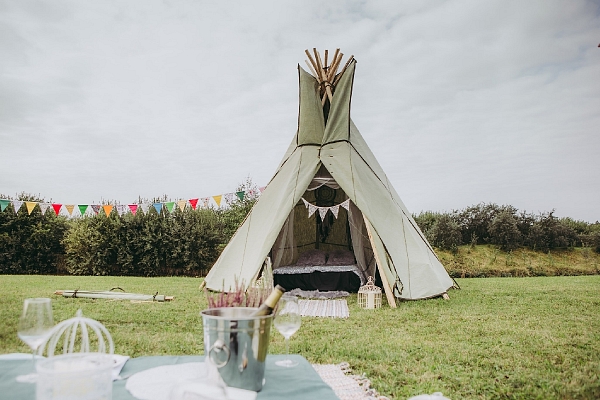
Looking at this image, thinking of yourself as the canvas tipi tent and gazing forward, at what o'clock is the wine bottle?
The wine bottle is roughly at 12 o'clock from the canvas tipi tent.

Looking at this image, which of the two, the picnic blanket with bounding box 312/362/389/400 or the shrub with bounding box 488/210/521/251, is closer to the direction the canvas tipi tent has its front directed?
the picnic blanket

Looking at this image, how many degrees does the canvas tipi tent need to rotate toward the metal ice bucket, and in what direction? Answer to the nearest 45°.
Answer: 0° — it already faces it

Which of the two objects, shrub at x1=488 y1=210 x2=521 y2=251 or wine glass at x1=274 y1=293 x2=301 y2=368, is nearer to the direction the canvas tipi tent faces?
the wine glass

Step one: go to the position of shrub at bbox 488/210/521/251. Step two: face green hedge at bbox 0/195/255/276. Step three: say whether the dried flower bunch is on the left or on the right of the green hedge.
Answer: left

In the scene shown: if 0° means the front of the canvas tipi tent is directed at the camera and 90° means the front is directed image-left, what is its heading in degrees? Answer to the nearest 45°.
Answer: approximately 0°

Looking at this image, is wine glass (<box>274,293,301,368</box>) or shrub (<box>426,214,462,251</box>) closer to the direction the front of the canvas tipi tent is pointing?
the wine glass

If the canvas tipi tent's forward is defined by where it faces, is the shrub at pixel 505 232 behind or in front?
behind

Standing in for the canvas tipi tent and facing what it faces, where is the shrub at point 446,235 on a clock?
The shrub is roughly at 7 o'clock from the canvas tipi tent.

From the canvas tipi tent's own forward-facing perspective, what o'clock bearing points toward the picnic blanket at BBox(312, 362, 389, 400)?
The picnic blanket is roughly at 12 o'clock from the canvas tipi tent.
